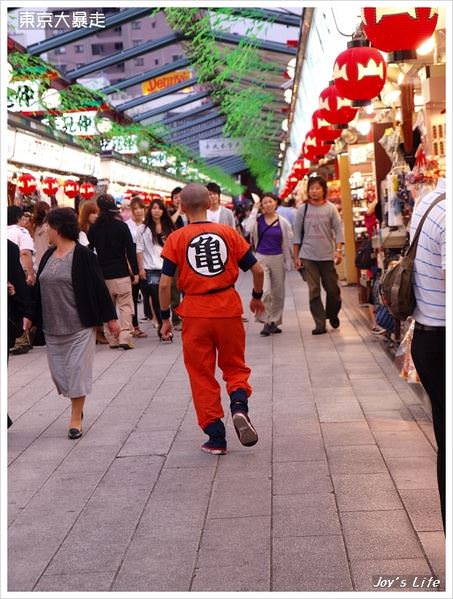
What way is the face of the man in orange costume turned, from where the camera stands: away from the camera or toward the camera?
away from the camera

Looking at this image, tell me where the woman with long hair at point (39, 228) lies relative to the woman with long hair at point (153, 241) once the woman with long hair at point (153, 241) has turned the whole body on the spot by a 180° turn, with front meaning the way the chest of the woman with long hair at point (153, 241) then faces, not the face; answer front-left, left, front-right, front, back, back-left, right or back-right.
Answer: left

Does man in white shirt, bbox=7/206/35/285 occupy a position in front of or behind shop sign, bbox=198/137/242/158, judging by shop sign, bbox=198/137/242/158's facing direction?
in front

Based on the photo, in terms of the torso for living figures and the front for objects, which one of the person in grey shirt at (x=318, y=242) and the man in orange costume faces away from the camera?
the man in orange costume

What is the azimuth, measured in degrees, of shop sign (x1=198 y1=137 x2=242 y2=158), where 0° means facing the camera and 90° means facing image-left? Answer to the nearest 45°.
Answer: approximately 0°

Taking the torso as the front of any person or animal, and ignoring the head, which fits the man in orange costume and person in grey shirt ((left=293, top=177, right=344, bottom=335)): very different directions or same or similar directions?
very different directions

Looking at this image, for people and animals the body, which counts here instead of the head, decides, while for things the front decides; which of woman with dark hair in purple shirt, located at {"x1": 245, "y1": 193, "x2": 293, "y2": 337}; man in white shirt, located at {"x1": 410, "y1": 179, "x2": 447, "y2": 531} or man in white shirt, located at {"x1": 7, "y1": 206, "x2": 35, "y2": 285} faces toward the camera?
the woman with dark hair in purple shirt

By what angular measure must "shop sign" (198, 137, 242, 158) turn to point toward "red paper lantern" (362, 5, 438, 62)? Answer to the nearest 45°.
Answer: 0° — it already faces it

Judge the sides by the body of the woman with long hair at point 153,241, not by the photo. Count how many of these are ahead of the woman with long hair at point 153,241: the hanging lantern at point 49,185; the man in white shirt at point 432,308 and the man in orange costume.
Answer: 2

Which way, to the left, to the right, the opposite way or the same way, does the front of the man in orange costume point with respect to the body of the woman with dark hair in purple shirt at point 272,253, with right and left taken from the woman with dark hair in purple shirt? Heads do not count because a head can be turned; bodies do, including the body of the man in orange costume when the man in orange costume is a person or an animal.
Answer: the opposite way

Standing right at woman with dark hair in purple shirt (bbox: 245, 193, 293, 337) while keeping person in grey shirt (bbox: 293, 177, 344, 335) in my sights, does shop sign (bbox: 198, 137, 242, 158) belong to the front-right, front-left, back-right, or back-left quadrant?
back-left
